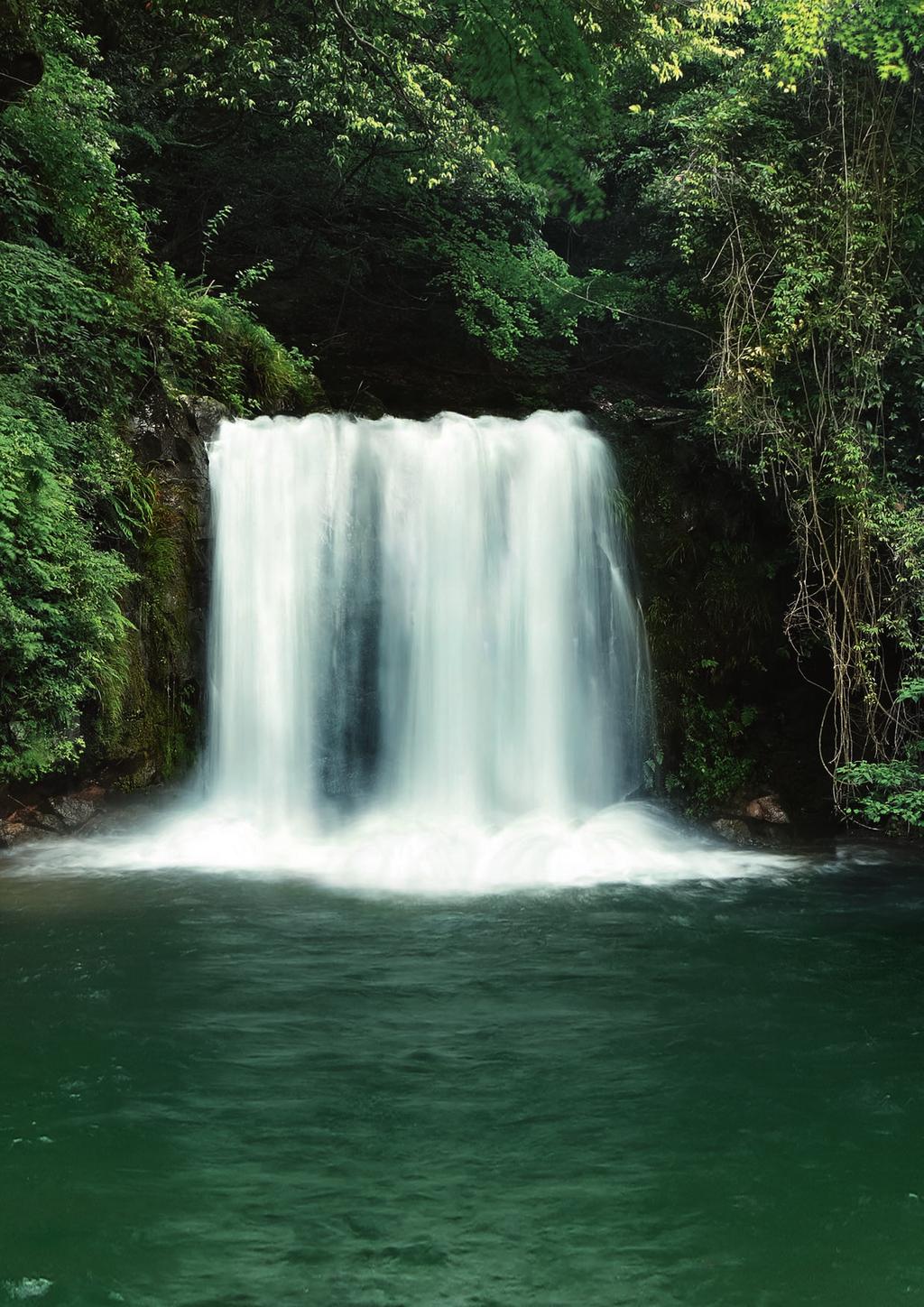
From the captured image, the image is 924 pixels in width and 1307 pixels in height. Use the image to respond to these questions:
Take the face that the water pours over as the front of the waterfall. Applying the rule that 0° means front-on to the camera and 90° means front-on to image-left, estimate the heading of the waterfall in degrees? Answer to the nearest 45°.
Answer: approximately 0°

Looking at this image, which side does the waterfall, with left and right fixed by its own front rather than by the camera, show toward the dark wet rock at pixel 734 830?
left

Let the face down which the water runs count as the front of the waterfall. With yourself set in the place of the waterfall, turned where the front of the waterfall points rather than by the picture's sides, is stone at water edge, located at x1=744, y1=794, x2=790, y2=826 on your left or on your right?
on your left
